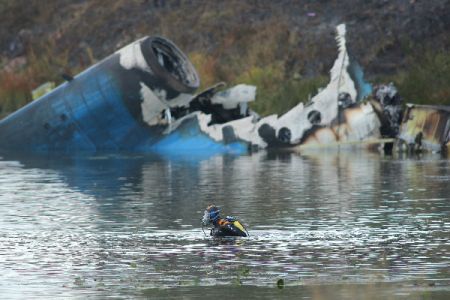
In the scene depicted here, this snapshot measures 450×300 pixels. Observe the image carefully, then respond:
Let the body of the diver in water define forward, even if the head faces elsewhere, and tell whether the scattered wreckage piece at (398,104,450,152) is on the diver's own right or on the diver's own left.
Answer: on the diver's own right

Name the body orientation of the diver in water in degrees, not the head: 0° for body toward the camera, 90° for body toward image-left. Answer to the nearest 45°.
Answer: approximately 90°
